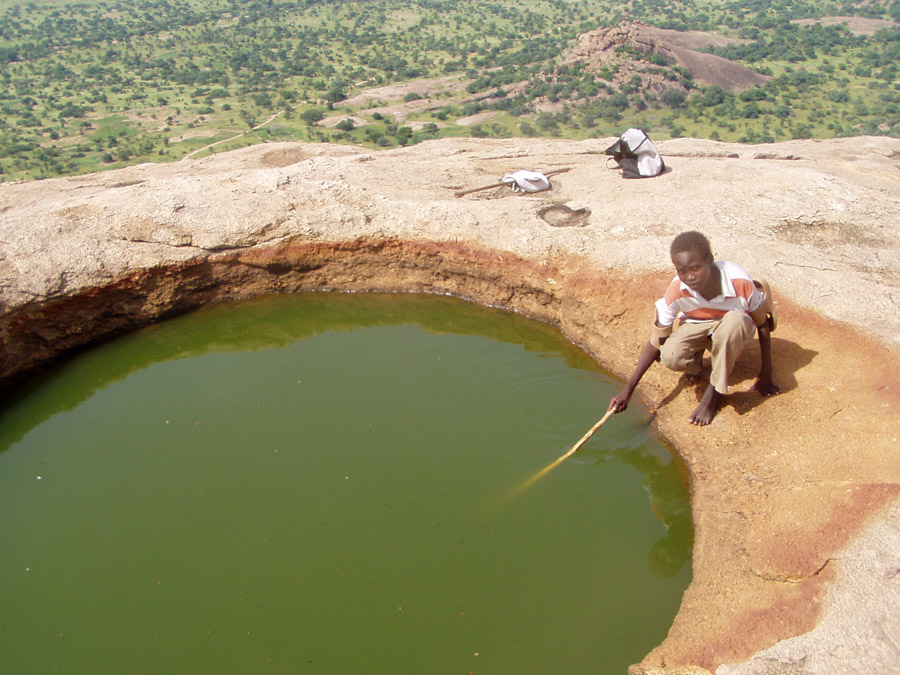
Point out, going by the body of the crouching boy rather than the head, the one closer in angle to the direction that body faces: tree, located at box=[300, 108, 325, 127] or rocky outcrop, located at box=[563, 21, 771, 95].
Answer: the tree

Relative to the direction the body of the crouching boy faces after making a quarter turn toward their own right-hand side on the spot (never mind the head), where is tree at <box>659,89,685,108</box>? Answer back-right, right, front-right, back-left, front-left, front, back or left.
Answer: front-right

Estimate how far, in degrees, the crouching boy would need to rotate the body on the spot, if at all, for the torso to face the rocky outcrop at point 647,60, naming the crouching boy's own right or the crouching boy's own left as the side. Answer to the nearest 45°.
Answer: approximately 135° to the crouching boy's own right

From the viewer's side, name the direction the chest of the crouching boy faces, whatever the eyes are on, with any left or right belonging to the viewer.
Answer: facing the viewer and to the left of the viewer

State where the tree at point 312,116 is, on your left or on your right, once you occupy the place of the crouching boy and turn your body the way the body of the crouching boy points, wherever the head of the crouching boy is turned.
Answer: on your right
